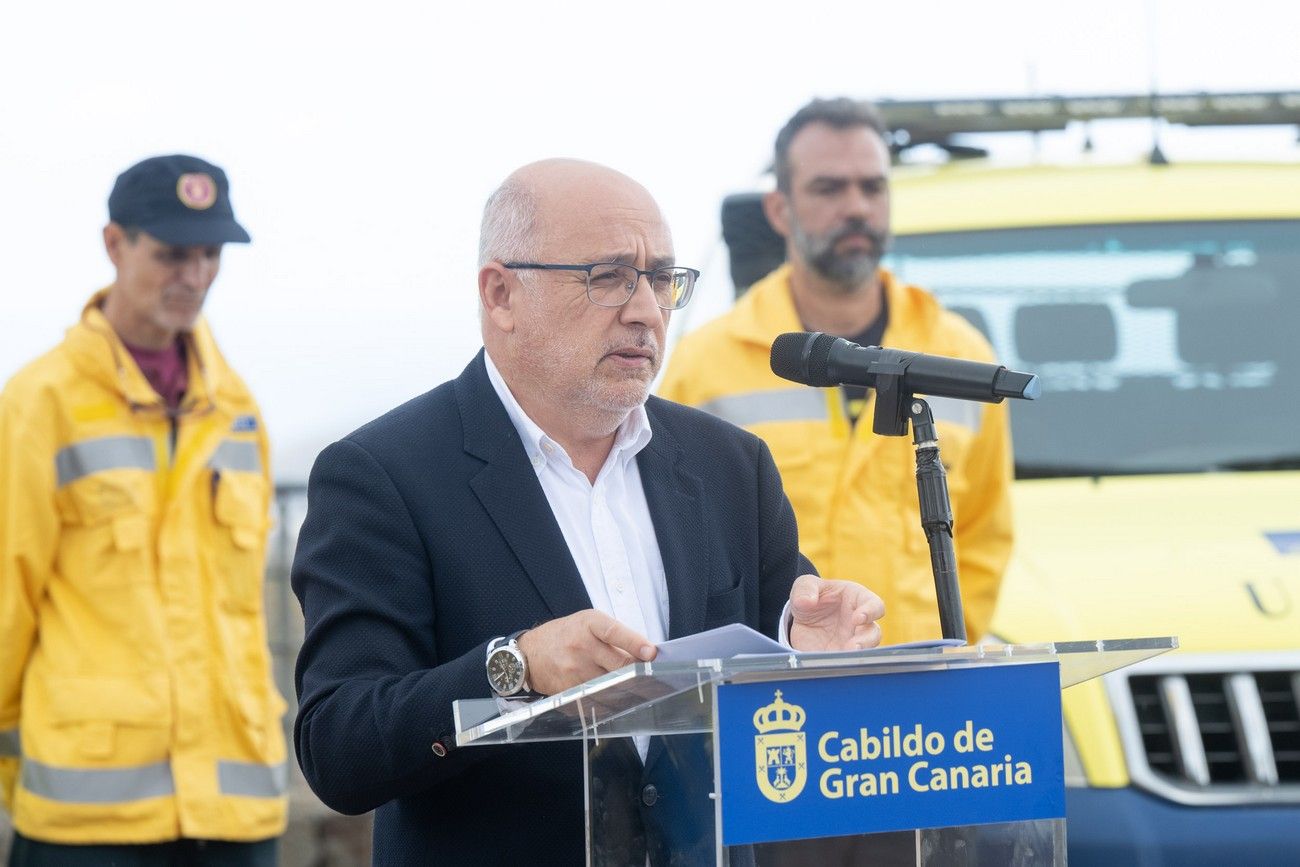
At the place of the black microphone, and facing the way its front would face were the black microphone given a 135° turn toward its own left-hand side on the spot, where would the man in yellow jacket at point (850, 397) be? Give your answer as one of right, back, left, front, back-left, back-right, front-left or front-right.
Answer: back-left

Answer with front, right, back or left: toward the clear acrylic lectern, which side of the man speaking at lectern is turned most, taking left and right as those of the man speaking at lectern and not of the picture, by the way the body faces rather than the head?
front

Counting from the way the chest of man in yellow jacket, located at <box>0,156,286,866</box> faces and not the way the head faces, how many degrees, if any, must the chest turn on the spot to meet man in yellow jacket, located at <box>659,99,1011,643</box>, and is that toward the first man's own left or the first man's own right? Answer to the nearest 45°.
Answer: approximately 45° to the first man's own left

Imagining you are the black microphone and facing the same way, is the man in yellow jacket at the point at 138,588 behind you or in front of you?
in front

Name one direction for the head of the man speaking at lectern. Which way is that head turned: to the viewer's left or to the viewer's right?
to the viewer's right

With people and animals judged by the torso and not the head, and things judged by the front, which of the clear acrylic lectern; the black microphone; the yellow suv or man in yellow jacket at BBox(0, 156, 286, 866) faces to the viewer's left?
the black microphone

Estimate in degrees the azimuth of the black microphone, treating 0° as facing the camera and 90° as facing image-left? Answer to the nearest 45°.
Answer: approximately 90°

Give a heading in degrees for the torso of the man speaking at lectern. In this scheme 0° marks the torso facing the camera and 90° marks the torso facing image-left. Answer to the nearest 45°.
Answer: approximately 315°

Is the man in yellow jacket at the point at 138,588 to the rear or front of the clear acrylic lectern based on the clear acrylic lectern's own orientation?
to the rear

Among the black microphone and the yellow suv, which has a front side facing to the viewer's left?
the black microphone

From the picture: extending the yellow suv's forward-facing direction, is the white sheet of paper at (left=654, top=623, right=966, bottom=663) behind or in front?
in front

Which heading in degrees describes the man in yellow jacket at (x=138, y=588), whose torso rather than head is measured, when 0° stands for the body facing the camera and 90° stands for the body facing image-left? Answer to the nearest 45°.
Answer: approximately 315°

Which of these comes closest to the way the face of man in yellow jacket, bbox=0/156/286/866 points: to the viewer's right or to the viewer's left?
to the viewer's right

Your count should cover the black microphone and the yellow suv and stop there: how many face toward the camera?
1
